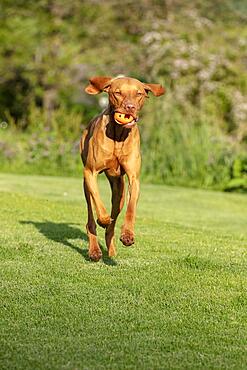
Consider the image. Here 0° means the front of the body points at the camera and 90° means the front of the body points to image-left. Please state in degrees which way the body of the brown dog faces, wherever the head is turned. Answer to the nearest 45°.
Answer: approximately 0°
